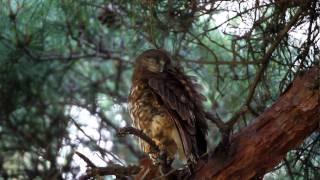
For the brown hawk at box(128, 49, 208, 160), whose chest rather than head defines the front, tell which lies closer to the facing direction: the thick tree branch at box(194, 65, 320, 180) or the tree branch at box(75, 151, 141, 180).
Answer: the tree branch

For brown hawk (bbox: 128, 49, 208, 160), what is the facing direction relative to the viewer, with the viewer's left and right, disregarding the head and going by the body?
facing the viewer and to the left of the viewer

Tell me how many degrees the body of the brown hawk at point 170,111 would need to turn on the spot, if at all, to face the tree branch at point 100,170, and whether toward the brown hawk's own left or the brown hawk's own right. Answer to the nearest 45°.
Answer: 0° — it already faces it
